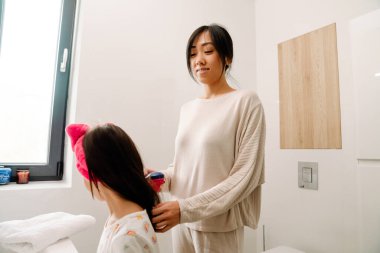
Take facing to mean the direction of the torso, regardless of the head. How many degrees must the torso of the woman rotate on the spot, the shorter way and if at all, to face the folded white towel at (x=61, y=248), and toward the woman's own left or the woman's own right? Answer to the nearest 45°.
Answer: approximately 45° to the woman's own right

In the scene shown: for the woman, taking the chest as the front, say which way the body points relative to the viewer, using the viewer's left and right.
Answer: facing the viewer and to the left of the viewer

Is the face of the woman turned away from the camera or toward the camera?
toward the camera

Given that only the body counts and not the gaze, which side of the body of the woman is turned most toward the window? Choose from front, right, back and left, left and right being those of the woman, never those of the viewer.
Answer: right

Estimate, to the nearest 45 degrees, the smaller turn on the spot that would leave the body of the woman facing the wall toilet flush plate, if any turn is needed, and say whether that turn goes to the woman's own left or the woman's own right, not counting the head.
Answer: approximately 180°

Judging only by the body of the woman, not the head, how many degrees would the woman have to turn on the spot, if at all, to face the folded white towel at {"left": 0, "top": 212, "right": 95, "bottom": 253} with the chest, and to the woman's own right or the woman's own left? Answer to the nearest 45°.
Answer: approximately 45° to the woman's own right

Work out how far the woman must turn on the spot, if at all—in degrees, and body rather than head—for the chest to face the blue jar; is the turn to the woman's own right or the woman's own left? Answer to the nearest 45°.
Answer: approximately 45° to the woman's own right
